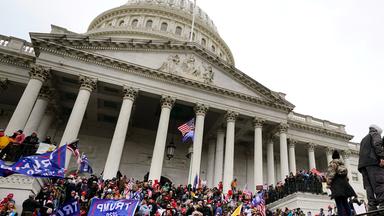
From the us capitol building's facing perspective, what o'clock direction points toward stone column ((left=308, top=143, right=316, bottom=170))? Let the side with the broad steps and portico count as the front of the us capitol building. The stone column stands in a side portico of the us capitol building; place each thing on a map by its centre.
The stone column is roughly at 10 o'clock from the us capitol building.

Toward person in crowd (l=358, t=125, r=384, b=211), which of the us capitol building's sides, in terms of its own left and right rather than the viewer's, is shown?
front

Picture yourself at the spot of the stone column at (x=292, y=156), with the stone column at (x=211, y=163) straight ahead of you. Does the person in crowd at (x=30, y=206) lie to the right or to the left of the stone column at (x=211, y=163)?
left

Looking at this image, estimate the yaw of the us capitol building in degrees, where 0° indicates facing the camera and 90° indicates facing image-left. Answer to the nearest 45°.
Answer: approximately 315°

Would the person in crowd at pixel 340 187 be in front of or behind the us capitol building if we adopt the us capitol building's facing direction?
in front
